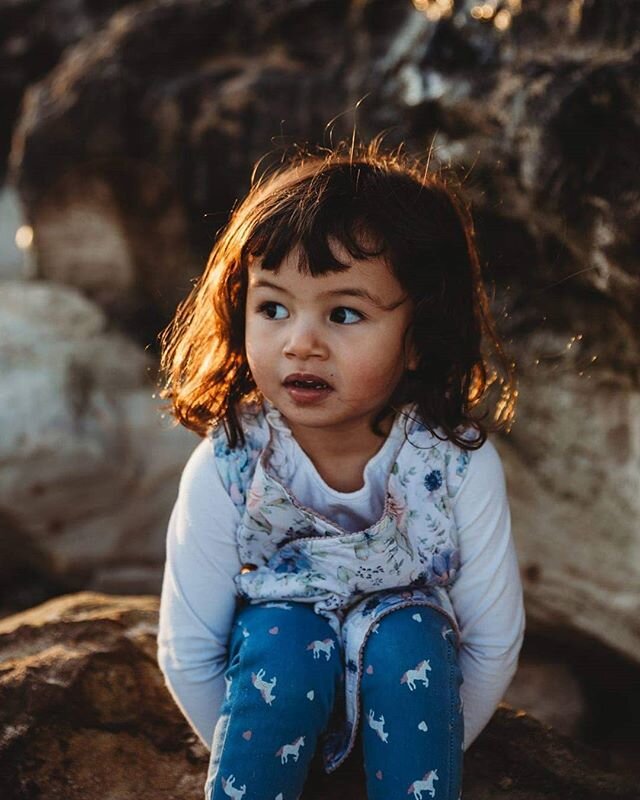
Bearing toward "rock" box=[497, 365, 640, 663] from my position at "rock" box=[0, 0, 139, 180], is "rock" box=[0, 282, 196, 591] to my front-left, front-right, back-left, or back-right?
front-right

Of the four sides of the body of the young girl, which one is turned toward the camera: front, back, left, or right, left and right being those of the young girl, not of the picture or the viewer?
front

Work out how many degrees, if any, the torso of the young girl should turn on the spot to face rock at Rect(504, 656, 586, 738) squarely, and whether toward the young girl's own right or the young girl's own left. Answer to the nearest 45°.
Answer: approximately 135° to the young girl's own left

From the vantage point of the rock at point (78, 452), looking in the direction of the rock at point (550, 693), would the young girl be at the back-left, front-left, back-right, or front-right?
front-right

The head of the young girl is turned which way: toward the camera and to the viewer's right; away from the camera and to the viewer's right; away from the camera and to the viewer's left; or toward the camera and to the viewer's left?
toward the camera and to the viewer's left

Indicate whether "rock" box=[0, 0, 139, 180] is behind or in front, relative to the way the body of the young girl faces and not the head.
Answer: behind

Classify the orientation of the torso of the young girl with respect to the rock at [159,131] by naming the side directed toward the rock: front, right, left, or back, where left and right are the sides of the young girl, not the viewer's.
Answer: back

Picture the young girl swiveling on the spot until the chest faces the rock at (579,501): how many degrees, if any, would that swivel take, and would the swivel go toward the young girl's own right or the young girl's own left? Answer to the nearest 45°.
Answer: approximately 135° to the young girl's own left

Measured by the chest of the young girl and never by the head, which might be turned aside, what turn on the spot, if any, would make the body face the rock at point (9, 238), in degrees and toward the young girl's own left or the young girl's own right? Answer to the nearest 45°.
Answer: approximately 135° to the young girl's own right
